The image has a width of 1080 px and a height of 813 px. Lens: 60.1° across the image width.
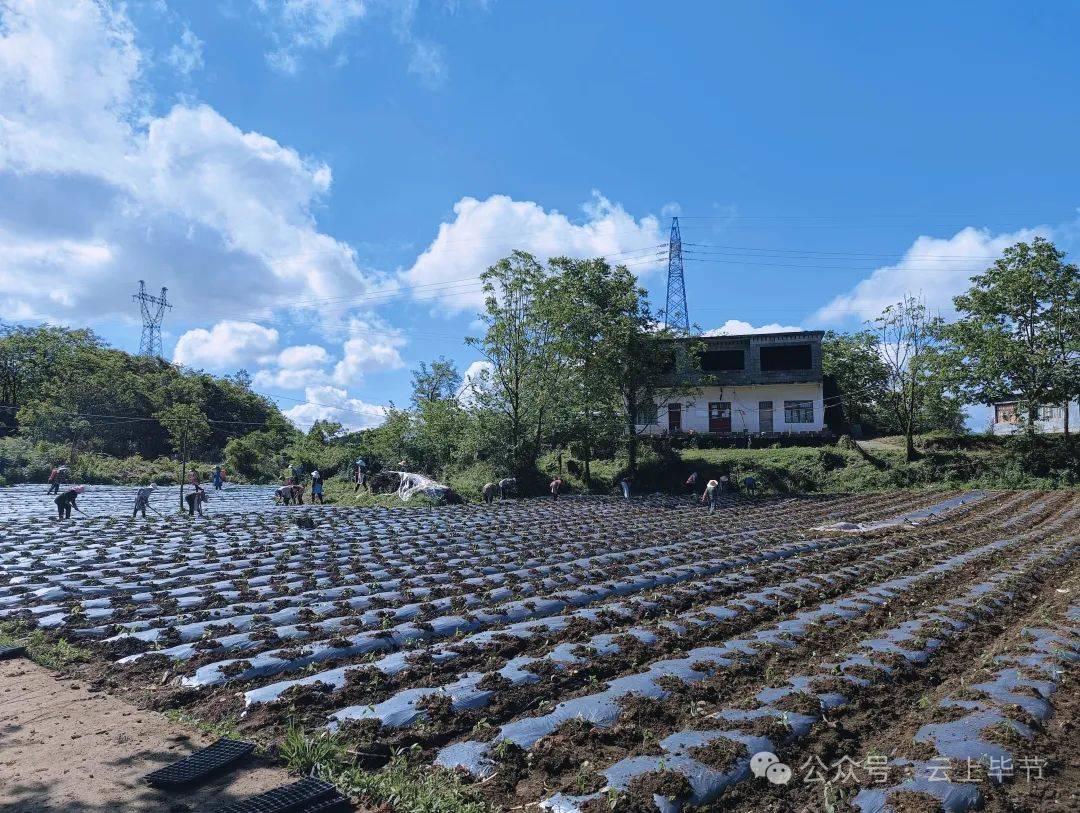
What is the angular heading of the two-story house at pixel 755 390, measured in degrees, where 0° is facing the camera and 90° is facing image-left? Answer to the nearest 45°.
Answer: approximately 0°

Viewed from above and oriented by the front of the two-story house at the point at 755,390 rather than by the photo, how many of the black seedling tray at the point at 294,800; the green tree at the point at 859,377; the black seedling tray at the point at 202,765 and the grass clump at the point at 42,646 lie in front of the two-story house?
3

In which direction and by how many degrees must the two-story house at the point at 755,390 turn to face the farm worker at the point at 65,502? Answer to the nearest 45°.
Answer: approximately 45° to its right

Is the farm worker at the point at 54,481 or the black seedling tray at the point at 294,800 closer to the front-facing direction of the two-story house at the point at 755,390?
the black seedling tray

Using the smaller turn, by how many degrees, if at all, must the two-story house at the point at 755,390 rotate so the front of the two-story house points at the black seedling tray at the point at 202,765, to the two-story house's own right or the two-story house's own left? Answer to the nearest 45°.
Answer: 0° — it already faces it
